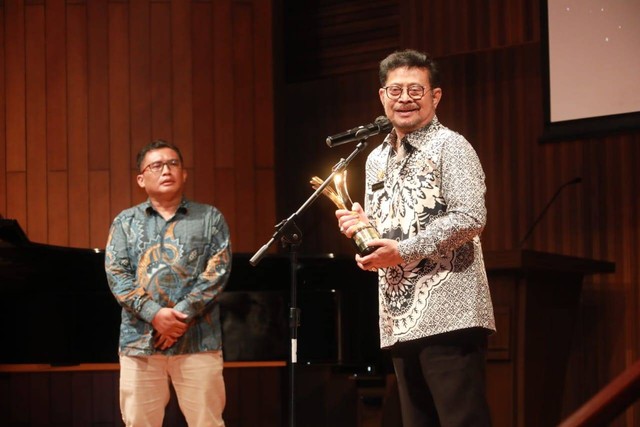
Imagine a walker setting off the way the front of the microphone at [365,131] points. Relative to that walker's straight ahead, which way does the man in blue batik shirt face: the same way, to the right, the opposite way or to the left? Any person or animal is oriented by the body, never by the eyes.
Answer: to the right

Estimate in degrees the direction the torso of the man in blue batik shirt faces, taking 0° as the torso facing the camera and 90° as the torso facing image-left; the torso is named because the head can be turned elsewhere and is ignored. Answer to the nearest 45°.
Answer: approximately 0°

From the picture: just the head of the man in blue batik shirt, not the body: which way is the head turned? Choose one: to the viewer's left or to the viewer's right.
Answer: to the viewer's right

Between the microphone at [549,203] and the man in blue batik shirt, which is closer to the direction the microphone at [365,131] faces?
the microphone

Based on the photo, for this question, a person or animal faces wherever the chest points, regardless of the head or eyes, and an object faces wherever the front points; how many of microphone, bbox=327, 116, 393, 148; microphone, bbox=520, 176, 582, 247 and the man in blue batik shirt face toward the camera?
1

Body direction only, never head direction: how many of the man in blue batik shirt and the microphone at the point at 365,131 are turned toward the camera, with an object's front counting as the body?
1

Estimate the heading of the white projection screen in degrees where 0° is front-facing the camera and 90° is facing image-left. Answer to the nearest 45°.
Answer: approximately 45°

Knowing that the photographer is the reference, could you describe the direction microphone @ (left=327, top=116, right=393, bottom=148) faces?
facing to the right of the viewer

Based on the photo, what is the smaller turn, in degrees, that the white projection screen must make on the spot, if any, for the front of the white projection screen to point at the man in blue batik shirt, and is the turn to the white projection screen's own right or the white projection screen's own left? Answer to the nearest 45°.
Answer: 0° — it already faces them
